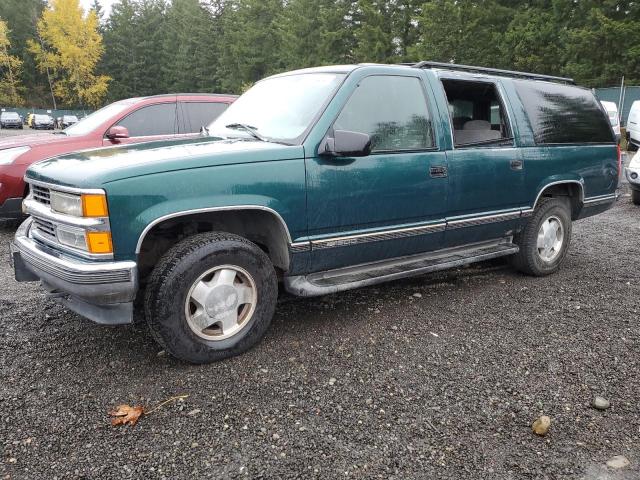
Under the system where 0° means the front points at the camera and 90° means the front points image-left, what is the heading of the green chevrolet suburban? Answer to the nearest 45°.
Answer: approximately 45°

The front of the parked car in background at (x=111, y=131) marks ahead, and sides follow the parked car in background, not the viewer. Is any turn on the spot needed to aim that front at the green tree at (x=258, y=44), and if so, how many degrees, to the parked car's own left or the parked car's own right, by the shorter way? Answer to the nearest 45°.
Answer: approximately 135° to the parked car's own right

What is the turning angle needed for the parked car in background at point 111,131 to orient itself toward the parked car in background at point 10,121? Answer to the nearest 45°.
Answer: approximately 135° to its right

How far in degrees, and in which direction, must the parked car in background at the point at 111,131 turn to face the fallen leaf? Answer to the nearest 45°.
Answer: approximately 45° to its left

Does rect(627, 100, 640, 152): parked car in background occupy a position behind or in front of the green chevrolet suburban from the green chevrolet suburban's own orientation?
behind

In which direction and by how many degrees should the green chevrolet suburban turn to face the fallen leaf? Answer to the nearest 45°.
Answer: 0° — it already faces it

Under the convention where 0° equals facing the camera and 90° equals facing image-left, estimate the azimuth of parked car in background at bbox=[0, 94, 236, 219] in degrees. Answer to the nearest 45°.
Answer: approximately 45°

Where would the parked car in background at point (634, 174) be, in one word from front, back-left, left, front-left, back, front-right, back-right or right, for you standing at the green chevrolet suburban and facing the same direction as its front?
back

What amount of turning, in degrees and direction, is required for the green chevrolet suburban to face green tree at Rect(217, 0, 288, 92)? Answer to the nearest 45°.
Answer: approximately 135° to its right
